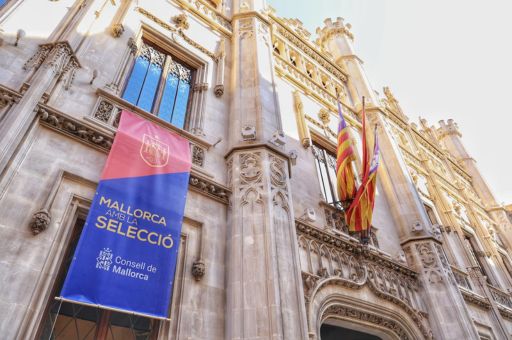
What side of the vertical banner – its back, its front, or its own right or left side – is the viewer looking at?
front

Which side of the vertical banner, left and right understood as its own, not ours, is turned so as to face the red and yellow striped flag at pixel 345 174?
left

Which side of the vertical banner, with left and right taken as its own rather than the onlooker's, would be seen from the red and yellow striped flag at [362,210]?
left
